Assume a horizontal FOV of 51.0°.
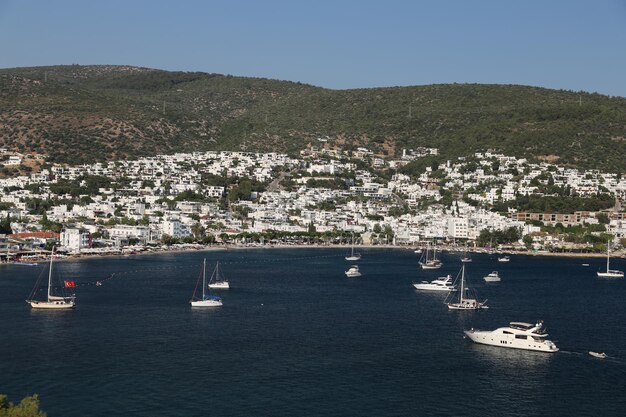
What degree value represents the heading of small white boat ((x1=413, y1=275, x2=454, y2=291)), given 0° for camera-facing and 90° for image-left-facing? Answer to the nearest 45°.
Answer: approximately 90°

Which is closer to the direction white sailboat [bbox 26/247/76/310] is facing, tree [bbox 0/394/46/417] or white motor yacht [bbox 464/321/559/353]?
the tree

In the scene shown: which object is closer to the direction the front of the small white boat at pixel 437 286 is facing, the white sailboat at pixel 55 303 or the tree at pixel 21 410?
the white sailboat

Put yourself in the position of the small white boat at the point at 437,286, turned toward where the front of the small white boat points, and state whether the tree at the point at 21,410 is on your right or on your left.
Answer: on your left

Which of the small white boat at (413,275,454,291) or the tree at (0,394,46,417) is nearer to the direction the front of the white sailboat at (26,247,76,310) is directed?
the tree

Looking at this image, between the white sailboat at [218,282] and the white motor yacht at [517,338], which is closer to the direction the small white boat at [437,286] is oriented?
the white sailboat

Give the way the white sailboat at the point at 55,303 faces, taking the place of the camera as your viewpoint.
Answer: facing to the left of the viewer

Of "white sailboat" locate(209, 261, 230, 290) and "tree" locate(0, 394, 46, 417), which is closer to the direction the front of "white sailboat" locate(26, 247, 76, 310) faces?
the tree

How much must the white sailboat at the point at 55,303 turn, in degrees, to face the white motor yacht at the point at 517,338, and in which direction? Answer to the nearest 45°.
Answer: approximately 135° to its left

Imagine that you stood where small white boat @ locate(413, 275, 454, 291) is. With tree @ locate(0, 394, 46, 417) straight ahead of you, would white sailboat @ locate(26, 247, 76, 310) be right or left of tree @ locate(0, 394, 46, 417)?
right

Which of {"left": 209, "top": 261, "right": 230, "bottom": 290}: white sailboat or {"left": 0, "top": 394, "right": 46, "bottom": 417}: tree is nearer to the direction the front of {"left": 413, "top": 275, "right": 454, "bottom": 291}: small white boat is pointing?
the white sailboat

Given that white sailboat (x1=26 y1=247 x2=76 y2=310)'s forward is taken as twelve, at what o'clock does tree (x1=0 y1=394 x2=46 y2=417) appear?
The tree is roughly at 9 o'clock from the white sailboat.

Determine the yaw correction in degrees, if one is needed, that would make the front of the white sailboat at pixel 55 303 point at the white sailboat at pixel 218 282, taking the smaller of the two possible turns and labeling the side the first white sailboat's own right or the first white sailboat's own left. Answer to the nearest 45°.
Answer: approximately 135° to the first white sailboat's own right

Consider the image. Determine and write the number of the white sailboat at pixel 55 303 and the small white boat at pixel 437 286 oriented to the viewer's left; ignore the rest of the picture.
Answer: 2

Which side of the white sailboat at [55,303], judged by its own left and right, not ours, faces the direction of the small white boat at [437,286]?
back
